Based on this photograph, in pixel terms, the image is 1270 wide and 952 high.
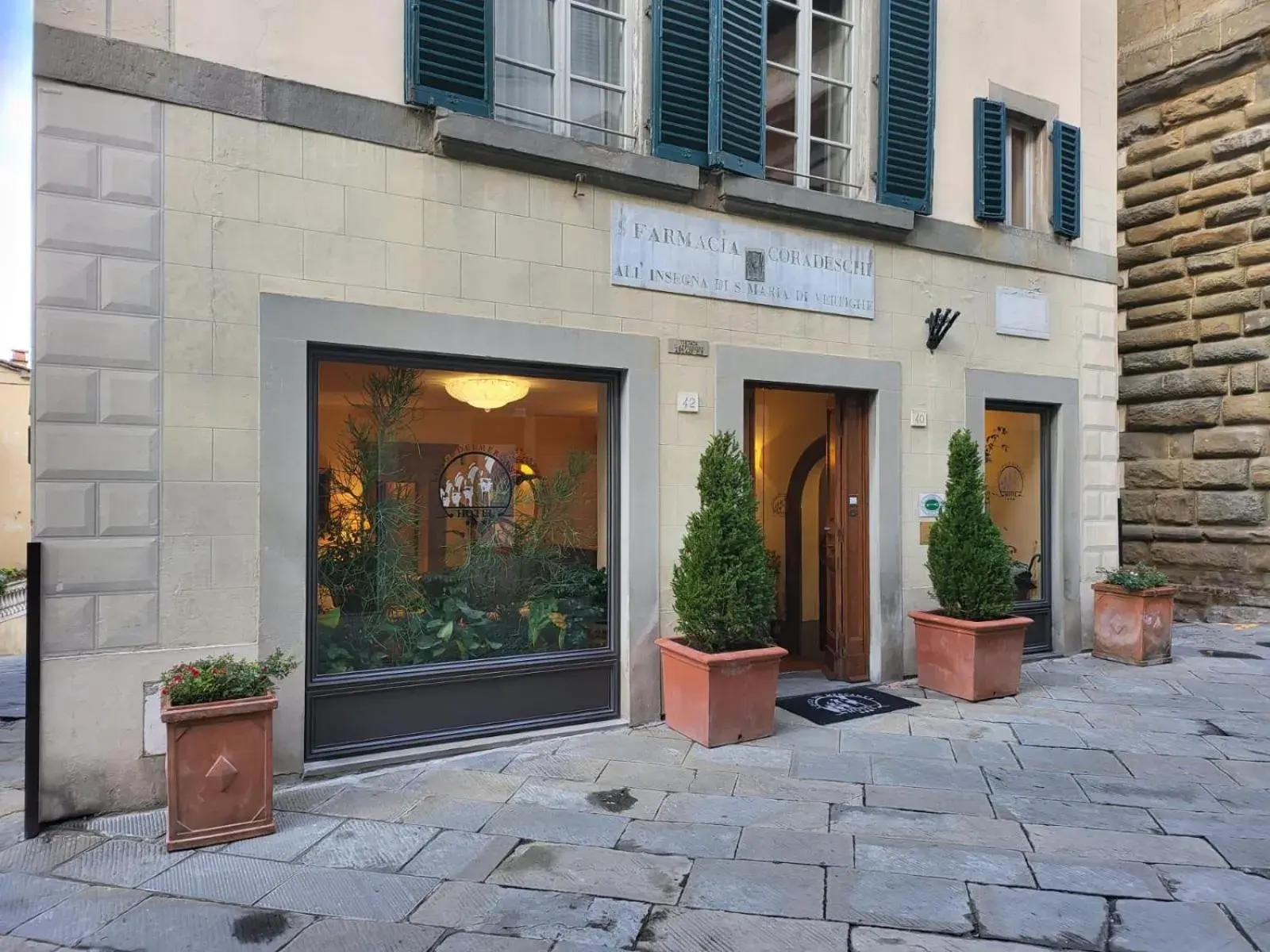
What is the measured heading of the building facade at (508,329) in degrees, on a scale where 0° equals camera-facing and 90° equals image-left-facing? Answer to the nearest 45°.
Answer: approximately 315°

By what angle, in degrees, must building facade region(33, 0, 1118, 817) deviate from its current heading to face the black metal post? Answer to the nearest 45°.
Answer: approximately 90° to its right
